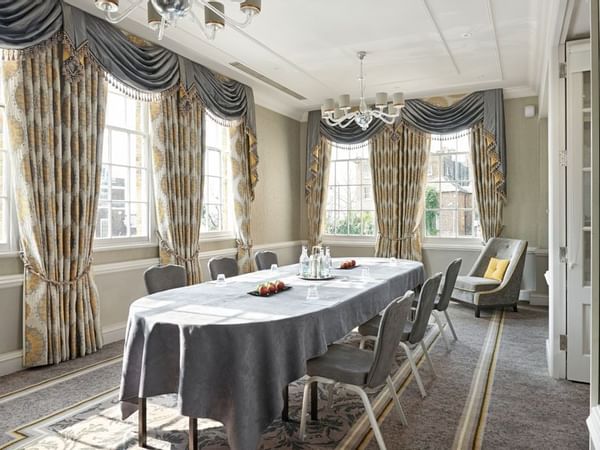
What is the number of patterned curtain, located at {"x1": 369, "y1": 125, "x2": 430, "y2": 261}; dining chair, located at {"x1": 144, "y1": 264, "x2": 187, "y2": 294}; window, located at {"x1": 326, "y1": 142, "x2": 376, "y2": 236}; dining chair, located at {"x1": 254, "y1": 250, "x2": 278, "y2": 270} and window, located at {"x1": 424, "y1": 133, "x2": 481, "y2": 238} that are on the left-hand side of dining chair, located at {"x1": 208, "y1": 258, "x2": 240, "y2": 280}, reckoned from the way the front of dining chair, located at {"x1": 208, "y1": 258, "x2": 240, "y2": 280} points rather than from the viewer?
4

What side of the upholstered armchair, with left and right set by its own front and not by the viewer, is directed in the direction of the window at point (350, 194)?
right

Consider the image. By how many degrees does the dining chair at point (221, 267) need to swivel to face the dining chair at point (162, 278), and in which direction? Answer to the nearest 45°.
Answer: approximately 90° to its right

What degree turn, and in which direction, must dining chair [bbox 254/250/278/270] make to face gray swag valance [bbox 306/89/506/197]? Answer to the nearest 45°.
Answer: approximately 90° to its left

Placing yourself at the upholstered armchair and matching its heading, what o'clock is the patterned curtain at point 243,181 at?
The patterned curtain is roughly at 1 o'clock from the upholstered armchair.

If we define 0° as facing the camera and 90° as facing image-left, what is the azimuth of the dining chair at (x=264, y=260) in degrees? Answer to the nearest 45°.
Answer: approximately 315°

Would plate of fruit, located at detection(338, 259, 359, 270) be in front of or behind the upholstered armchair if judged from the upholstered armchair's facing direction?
in front

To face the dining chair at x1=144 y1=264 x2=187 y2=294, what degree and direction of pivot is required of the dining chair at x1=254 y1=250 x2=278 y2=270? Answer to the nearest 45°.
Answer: approximately 90° to its right

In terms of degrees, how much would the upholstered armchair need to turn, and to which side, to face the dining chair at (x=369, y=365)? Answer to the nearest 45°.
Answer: approximately 45° to its left

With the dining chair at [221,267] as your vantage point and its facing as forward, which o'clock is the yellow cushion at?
The yellow cushion is roughly at 10 o'clock from the dining chair.

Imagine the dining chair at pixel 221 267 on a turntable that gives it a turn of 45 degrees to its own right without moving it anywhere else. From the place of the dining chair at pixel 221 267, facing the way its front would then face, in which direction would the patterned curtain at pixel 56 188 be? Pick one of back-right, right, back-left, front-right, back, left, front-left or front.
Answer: right
